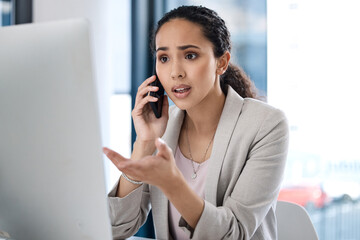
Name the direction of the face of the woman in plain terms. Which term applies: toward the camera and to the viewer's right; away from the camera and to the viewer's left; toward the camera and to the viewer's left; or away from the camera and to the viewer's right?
toward the camera and to the viewer's left

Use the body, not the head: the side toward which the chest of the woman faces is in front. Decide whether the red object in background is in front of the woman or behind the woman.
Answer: behind

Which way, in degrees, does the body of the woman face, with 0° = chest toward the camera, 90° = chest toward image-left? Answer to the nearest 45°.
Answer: approximately 45°

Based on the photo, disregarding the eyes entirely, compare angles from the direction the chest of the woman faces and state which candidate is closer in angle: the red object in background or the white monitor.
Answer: the white monitor
